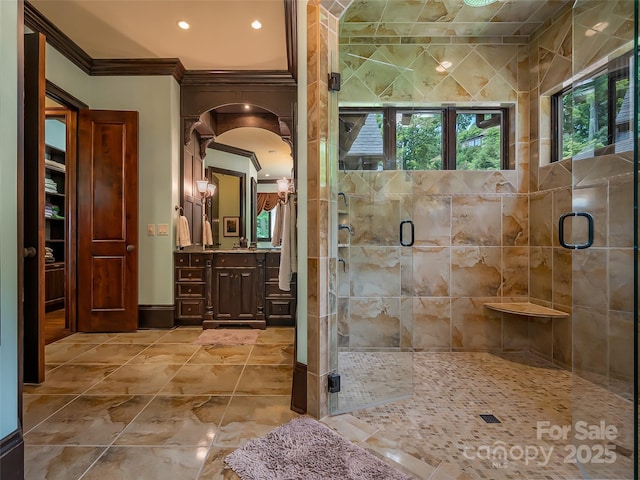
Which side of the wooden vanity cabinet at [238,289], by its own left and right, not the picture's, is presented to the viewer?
front

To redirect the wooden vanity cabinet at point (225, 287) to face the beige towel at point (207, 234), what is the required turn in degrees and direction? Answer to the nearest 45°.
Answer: approximately 180°

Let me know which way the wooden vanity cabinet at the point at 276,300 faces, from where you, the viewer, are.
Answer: facing the viewer

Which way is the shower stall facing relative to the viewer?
toward the camera

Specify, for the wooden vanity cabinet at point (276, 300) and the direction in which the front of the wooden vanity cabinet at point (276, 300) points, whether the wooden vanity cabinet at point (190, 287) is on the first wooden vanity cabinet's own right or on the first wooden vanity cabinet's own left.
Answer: on the first wooden vanity cabinet's own right

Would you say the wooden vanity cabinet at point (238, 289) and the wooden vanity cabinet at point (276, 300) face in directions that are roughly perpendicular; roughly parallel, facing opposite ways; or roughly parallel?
roughly parallel

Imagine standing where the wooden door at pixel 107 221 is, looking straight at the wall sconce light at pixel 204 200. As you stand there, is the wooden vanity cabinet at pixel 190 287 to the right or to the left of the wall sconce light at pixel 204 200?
right
